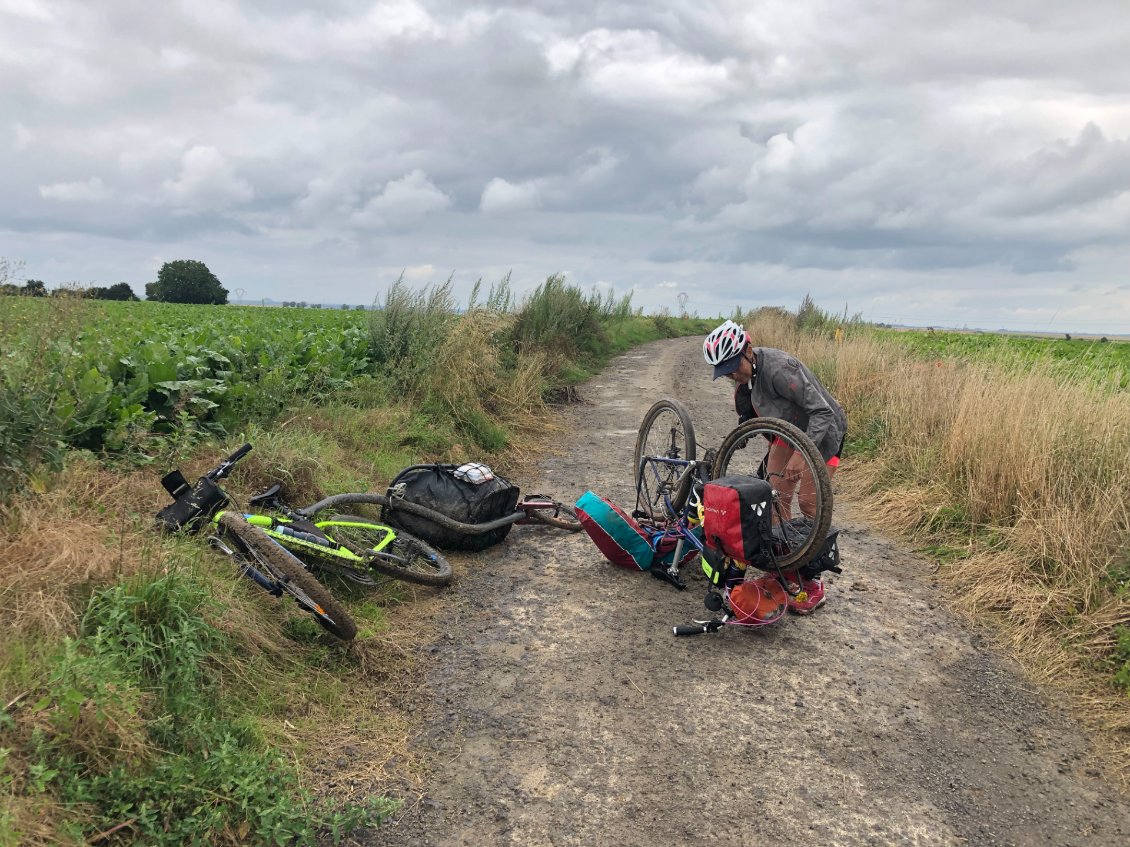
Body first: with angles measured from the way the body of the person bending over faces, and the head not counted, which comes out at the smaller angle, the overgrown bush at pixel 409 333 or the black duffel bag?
the black duffel bag

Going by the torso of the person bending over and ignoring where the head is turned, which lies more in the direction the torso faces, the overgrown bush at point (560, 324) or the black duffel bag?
the black duffel bag

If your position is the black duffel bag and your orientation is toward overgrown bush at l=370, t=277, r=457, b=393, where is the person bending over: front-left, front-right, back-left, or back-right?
back-right

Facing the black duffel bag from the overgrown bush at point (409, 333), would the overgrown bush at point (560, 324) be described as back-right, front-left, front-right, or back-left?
back-left

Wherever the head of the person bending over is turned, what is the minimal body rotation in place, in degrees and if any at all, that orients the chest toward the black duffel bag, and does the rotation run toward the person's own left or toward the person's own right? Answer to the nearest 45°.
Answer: approximately 45° to the person's own right

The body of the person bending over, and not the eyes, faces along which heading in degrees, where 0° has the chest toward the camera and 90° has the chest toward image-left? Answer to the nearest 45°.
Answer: approximately 45°

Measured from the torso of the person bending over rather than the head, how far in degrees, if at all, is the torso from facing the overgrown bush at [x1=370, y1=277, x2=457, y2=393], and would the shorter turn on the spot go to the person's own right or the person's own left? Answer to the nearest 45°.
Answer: approximately 90° to the person's own right
